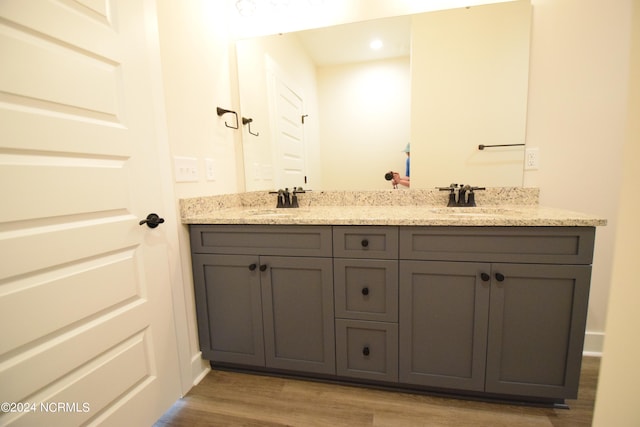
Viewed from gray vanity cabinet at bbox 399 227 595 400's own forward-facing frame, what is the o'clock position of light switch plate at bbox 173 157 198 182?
The light switch plate is roughly at 2 o'clock from the gray vanity cabinet.

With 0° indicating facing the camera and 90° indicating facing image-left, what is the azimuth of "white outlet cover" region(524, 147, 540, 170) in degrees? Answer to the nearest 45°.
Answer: approximately 0°

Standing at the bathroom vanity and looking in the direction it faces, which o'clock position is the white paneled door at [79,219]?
The white paneled door is roughly at 2 o'clock from the bathroom vanity.
